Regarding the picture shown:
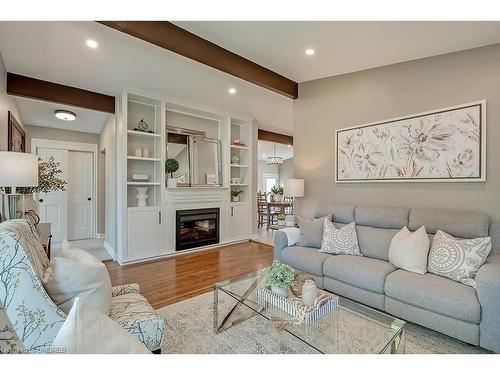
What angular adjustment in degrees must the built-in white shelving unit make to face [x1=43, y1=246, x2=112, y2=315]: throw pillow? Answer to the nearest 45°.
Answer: approximately 45° to its right

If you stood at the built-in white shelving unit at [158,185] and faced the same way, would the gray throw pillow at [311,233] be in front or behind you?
in front

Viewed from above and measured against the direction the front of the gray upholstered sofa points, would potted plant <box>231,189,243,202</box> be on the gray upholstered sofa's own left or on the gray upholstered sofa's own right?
on the gray upholstered sofa's own right

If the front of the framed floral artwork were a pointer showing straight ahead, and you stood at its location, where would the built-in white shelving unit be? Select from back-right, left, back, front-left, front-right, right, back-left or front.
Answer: front-right

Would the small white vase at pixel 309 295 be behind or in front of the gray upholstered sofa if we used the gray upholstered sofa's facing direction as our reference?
in front

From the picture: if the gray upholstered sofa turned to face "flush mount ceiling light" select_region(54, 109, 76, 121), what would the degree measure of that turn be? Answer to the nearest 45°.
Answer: approximately 45° to its right

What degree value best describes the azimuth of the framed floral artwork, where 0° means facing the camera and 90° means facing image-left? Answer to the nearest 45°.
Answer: approximately 45°

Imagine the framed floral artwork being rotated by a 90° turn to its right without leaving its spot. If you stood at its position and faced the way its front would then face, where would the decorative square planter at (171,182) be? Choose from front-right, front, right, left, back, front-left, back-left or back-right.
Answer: front-left
